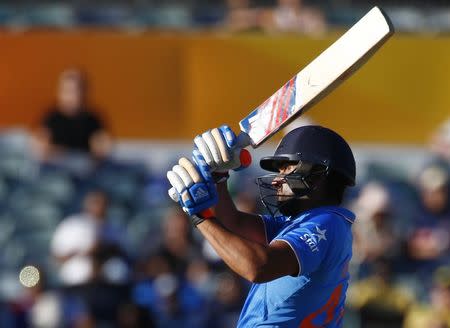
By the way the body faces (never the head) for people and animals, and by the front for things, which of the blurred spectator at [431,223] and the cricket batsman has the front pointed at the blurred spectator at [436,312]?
the blurred spectator at [431,223]

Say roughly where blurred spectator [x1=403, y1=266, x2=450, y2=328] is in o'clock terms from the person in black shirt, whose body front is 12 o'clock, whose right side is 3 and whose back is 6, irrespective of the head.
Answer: The blurred spectator is roughly at 10 o'clock from the person in black shirt.

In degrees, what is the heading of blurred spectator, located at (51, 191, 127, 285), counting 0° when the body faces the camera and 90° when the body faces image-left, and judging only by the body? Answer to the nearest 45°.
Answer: approximately 0°
